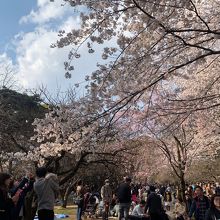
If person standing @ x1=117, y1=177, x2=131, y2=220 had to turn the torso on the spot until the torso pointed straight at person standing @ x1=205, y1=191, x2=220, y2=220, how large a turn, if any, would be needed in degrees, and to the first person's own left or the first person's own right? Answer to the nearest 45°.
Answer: approximately 135° to the first person's own right

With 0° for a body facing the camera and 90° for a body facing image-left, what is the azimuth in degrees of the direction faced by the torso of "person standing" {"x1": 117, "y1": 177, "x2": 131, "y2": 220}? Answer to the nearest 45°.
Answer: approximately 225°

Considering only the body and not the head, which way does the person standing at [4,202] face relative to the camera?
to the viewer's right

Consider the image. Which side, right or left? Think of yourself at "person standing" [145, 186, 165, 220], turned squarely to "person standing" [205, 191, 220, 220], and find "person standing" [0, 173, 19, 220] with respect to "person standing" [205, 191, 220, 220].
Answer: right

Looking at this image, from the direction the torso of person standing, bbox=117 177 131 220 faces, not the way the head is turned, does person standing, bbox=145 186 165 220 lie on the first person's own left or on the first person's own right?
on the first person's own right

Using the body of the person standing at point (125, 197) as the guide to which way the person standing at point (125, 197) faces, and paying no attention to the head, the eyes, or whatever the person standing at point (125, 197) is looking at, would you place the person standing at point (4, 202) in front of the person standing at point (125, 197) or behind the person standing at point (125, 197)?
behind

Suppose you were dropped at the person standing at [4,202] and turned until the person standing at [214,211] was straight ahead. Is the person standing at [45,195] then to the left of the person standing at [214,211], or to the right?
left
